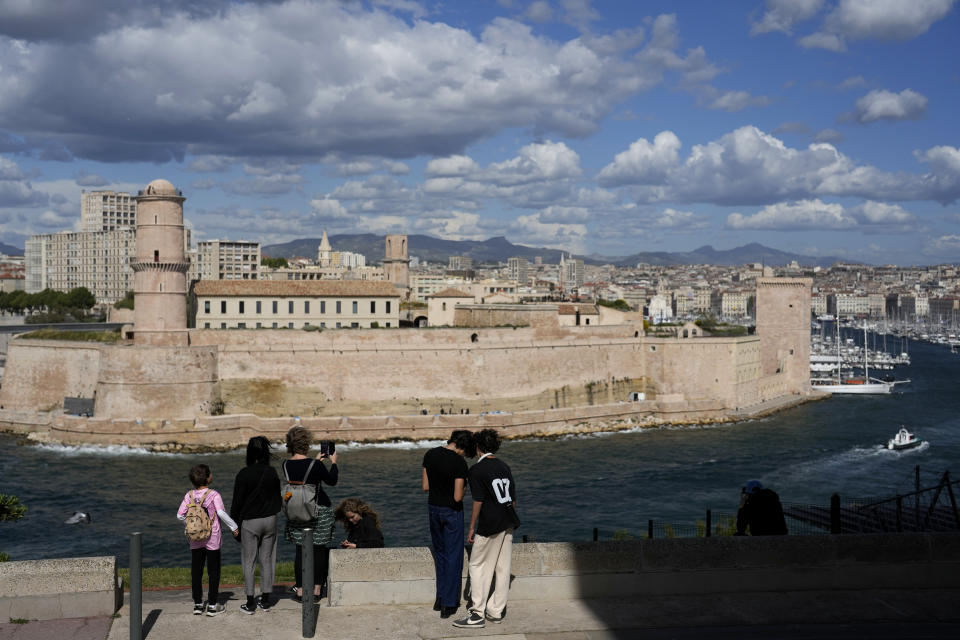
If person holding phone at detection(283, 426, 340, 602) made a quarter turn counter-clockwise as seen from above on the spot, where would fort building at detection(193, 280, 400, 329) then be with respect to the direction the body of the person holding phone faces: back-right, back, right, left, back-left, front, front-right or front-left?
front-right

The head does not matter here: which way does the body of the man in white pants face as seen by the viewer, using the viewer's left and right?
facing away from the viewer and to the left of the viewer

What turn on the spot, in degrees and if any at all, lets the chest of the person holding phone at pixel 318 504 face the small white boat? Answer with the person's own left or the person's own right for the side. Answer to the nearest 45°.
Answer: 0° — they already face it

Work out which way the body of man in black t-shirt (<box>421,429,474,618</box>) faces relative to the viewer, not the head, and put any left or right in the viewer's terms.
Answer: facing away from the viewer and to the right of the viewer

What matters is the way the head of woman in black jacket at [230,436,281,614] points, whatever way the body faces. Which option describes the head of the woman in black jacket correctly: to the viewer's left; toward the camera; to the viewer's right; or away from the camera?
away from the camera

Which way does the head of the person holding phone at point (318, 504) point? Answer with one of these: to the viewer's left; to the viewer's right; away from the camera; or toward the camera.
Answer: away from the camera

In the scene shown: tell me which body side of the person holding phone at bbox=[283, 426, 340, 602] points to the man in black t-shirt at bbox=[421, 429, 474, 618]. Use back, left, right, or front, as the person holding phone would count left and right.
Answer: right

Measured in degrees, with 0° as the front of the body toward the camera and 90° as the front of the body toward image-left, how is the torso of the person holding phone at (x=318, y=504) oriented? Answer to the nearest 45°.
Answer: approximately 225°

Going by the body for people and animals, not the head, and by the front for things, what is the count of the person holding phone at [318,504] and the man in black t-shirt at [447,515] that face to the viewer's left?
0

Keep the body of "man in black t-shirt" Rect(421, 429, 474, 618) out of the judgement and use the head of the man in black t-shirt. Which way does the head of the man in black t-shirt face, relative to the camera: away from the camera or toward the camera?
away from the camera
